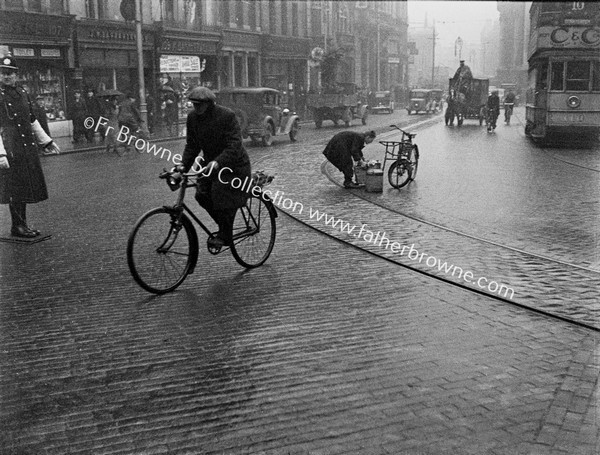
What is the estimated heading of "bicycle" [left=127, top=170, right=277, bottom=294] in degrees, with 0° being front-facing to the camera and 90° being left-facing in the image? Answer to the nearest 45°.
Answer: approximately 45°

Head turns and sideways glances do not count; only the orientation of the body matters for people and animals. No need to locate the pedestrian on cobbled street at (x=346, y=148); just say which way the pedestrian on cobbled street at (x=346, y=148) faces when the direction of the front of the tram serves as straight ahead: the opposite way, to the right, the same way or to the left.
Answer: to the left

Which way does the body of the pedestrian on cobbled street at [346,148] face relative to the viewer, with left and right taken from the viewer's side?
facing to the right of the viewer

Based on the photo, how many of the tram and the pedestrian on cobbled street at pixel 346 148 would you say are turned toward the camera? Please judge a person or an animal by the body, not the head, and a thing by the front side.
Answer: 1

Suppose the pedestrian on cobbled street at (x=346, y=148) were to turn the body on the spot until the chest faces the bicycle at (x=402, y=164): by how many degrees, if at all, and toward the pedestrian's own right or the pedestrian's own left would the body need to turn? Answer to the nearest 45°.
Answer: approximately 45° to the pedestrian's own left

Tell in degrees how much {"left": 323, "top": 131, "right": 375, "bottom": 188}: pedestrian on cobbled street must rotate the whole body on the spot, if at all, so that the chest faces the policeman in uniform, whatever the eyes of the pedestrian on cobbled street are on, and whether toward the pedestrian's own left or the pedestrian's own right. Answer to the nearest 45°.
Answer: approximately 135° to the pedestrian's own right

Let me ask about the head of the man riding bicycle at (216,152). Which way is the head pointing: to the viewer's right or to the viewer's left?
to the viewer's left
